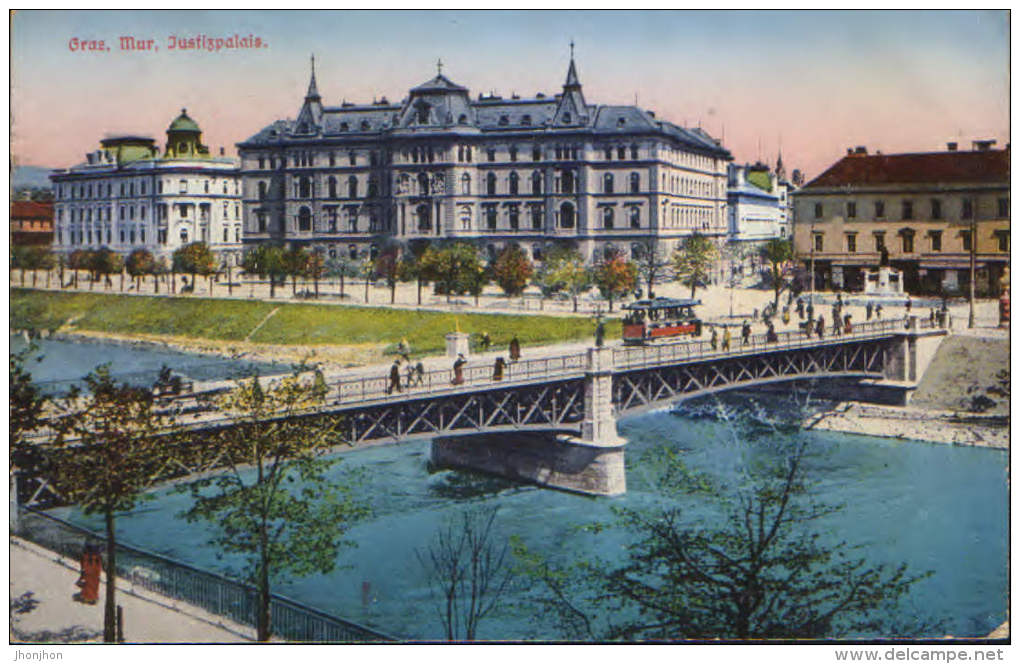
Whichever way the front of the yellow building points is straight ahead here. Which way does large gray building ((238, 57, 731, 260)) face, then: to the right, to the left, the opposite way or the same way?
the same way

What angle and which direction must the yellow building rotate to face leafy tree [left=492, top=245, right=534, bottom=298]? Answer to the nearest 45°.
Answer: approximately 90° to its right

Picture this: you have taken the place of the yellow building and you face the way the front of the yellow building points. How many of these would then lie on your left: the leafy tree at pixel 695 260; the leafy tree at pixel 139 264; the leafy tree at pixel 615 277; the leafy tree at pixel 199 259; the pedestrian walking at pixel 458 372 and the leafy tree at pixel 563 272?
0

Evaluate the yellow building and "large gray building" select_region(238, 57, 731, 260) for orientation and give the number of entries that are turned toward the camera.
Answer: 2

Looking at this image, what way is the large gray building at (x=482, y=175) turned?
toward the camera

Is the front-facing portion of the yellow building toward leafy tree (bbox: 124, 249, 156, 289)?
no

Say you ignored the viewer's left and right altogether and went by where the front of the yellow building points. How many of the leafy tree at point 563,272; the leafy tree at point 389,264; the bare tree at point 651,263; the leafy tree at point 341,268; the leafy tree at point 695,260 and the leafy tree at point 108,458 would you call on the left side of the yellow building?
0

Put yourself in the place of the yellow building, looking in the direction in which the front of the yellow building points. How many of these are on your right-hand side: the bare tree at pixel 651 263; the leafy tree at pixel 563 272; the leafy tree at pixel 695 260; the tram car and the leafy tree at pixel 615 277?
5

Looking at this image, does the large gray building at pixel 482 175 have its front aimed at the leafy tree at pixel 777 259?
no

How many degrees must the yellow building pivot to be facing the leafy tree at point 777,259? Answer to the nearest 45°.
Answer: approximately 90° to its right

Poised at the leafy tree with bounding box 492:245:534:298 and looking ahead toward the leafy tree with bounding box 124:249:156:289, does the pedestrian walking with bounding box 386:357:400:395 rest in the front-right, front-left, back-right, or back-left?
front-left

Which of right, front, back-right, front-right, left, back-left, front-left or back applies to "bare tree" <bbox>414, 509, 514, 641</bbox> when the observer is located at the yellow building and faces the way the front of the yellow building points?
front-right

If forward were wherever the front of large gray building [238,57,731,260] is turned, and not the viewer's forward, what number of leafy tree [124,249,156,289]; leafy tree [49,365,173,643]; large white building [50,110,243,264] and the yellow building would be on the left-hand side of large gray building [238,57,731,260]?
1

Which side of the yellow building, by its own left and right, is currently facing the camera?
front
